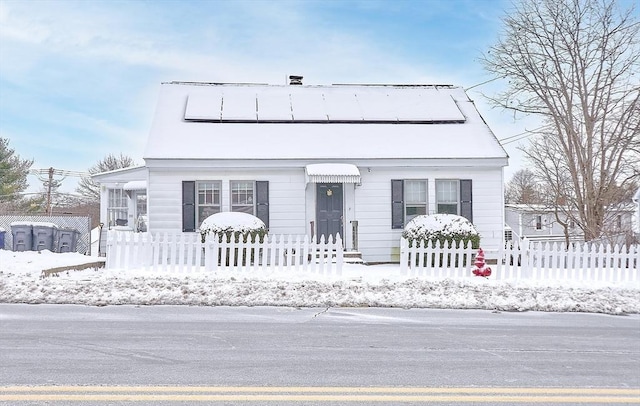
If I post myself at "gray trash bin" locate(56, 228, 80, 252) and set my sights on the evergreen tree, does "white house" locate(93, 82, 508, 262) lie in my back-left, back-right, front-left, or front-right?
back-right

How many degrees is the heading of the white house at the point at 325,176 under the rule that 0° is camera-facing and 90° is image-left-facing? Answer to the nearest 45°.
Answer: approximately 0°

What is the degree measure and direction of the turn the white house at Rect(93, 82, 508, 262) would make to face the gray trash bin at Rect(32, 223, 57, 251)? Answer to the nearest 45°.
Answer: approximately 90° to its right

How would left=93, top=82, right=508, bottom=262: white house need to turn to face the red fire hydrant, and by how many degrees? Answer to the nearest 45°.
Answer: approximately 45° to its left

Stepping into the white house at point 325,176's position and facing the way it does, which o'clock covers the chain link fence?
The chain link fence is roughly at 4 o'clock from the white house.

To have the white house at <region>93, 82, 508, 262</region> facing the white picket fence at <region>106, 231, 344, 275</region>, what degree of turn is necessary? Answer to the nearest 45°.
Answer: approximately 45° to its right

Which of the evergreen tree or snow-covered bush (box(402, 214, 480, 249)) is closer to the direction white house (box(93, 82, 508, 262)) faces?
the snow-covered bush

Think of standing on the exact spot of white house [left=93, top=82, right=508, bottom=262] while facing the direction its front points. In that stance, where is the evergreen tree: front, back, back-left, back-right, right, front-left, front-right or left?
back-right

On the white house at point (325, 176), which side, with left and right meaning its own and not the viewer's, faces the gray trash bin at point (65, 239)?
right

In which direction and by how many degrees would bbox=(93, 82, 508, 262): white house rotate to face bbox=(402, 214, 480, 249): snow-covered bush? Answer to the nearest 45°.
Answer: approximately 45° to its left

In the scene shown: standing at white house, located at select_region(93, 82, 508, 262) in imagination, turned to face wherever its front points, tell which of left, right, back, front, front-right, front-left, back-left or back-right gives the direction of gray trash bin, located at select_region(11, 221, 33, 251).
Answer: right
